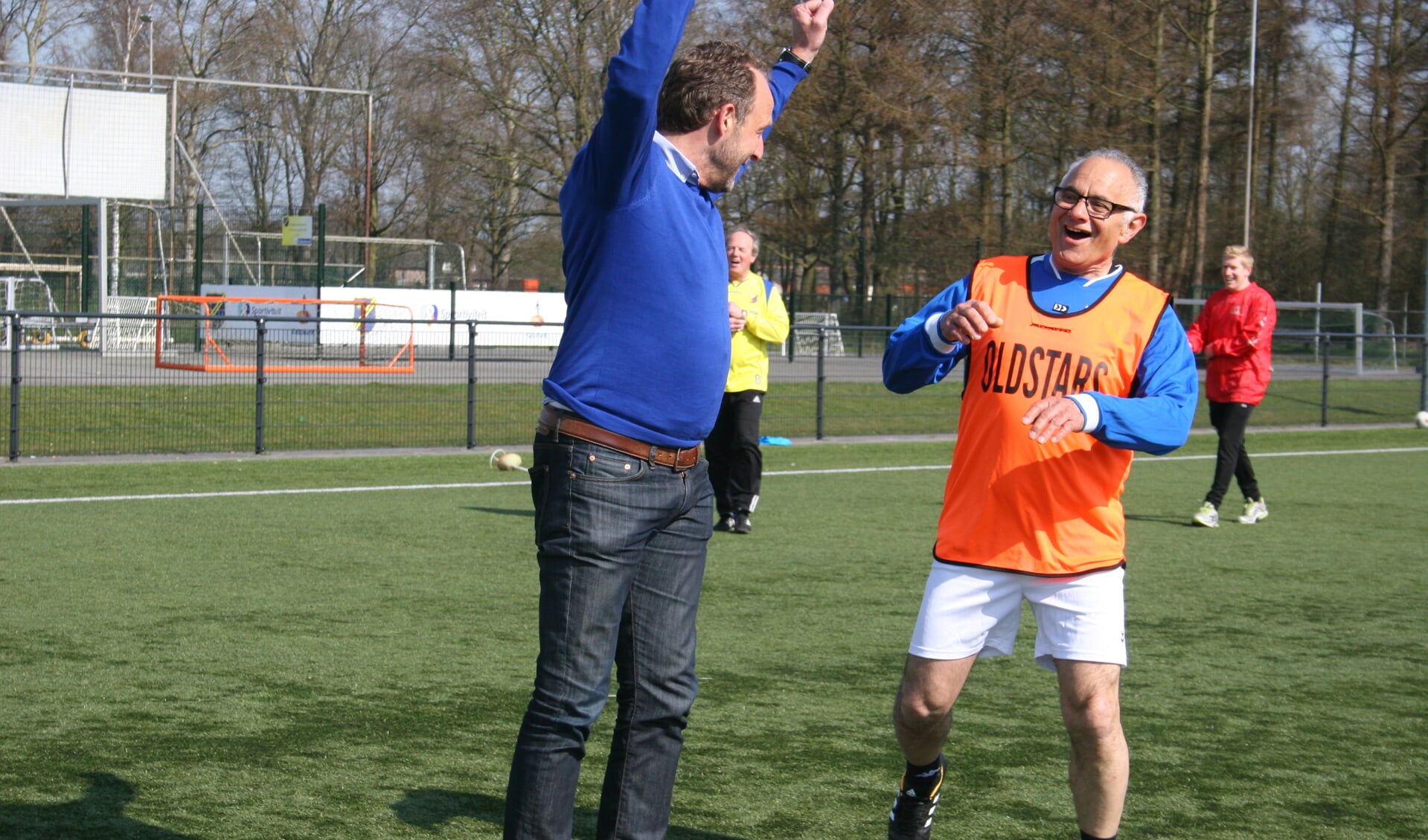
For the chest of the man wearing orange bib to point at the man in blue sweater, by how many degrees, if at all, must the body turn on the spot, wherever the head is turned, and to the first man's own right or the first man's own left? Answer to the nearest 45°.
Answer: approximately 45° to the first man's own right

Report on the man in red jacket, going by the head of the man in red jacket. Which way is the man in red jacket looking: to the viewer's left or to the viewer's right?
to the viewer's left

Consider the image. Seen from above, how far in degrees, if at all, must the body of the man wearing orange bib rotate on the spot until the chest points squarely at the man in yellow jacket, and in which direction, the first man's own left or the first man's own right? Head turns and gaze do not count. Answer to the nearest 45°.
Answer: approximately 180°

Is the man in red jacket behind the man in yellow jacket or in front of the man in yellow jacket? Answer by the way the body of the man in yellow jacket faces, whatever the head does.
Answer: behind

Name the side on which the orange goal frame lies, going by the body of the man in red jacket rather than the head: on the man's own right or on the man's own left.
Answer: on the man's own right

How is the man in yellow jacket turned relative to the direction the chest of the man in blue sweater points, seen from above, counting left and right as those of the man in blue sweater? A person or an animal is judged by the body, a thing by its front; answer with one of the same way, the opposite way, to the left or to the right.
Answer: to the right

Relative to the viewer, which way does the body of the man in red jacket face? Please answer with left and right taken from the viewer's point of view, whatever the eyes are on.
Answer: facing the viewer and to the left of the viewer

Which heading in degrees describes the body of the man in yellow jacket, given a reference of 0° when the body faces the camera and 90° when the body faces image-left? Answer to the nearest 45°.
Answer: approximately 45°

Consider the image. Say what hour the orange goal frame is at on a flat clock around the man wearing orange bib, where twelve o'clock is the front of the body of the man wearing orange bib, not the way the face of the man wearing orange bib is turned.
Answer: The orange goal frame is roughly at 5 o'clock from the man wearing orange bib.

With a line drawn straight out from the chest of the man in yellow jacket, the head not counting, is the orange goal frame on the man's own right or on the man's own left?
on the man's own right

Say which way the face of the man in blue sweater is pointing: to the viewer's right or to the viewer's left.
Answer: to the viewer's right

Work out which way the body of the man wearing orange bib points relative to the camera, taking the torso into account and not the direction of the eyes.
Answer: toward the camera

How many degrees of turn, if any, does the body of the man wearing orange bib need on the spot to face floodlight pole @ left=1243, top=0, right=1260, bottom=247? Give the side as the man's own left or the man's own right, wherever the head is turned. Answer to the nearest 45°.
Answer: approximately 180°
